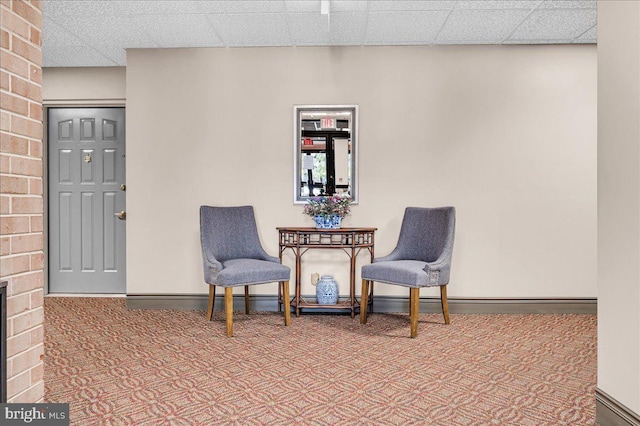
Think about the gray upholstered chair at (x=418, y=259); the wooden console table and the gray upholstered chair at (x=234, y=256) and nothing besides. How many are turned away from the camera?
0

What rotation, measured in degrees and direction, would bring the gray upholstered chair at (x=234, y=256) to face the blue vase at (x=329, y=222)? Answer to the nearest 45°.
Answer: approximately 45° to its left

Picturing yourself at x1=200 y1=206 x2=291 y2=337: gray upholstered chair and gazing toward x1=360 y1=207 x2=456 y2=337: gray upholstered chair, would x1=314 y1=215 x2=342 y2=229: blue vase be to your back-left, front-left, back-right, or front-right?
front-left

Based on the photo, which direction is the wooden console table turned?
toward the camera

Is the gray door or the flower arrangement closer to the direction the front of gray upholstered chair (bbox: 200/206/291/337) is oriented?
the flower arrangement

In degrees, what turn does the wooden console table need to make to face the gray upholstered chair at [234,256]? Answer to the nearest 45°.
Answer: approximately 90° to its right

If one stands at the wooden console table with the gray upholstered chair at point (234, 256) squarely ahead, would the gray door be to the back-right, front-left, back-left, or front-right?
front-right

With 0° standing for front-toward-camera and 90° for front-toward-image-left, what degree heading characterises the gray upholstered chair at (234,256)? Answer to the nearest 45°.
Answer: approximately 315°

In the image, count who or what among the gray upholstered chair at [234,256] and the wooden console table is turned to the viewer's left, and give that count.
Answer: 0

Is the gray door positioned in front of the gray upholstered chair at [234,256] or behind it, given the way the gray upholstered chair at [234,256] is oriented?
behind

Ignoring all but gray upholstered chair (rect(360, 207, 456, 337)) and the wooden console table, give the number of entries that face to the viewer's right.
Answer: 0

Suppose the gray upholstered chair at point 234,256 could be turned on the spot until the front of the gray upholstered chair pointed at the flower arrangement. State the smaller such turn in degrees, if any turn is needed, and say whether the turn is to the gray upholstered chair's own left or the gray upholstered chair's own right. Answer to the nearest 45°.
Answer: approximately 45° to the gray upholstered chair's own left

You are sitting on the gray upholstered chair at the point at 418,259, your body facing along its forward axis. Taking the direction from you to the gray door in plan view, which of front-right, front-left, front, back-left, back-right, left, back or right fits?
front-right

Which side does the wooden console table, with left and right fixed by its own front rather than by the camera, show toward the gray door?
right

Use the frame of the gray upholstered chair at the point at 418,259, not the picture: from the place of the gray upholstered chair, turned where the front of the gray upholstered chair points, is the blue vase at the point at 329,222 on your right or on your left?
on your right

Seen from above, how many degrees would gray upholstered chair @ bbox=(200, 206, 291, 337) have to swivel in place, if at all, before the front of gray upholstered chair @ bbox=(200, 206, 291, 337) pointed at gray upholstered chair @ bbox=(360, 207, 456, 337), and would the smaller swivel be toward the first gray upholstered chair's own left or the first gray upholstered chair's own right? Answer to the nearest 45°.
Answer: approximately 45° to the first gray upholstered chair's own left
